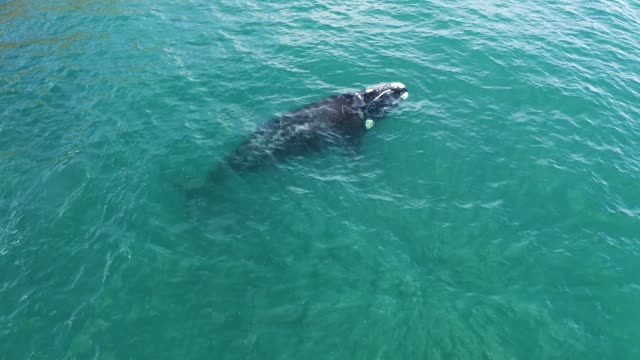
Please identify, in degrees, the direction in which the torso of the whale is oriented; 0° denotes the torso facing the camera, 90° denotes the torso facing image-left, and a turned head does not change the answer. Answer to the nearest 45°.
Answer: approximately 225°
